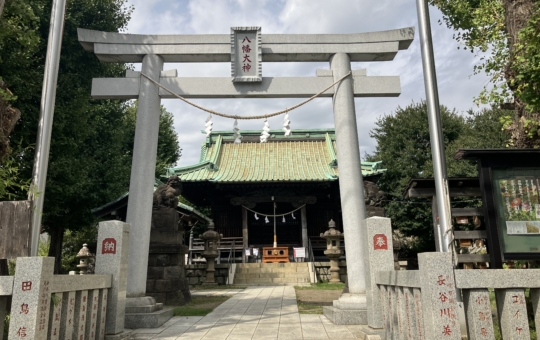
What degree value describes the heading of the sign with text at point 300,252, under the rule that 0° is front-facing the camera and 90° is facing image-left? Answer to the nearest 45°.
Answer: approximately 0°

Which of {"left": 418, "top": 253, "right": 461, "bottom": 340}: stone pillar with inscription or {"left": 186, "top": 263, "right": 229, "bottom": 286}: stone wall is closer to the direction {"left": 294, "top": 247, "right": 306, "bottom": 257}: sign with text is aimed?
the stone pillar with inscription

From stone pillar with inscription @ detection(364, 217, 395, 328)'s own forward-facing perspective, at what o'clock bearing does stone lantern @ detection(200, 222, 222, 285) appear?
The stone lantern is roughly at 5 o'clock from the stone pillar with inscription.

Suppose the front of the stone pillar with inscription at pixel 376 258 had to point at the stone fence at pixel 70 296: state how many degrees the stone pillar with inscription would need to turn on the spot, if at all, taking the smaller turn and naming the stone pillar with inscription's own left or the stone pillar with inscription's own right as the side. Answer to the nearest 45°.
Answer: approximately 45° to the stone pillar with inscription's own right

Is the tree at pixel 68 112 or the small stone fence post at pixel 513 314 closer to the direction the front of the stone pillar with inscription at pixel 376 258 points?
the small stone fence post

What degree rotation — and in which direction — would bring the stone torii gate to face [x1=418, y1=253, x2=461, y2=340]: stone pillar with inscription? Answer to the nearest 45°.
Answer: approximately 45° to its left
